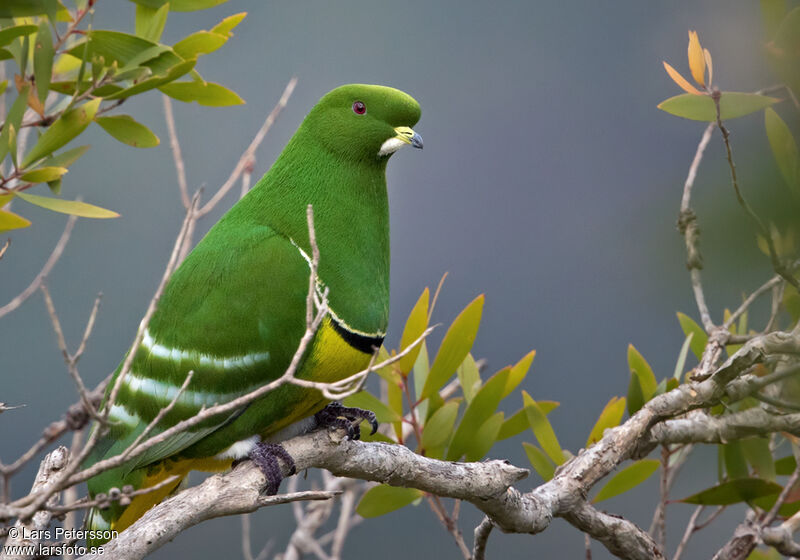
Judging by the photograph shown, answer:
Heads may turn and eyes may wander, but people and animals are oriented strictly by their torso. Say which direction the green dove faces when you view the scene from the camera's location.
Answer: facing to the right of the viewer

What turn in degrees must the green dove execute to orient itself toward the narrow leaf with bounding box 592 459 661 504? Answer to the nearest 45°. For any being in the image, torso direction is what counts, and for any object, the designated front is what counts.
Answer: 0° — it already faces it

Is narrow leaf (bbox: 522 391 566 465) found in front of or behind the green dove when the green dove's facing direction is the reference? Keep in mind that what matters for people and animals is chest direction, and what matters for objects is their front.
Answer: in front

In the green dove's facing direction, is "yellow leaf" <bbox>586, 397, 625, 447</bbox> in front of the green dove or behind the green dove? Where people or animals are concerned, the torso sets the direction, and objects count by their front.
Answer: in front
